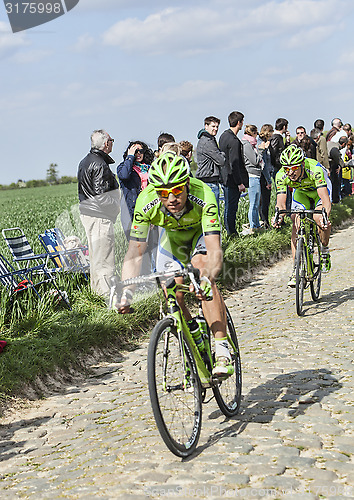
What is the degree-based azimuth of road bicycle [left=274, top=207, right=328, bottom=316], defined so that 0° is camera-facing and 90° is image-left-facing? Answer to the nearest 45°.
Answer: approximately 0°

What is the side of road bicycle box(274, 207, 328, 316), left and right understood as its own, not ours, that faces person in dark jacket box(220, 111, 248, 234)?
back

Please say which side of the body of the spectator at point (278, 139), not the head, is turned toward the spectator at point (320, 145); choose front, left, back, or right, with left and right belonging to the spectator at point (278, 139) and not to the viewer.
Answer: left

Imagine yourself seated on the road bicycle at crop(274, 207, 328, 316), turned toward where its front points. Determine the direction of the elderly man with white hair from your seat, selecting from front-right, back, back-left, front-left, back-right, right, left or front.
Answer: right

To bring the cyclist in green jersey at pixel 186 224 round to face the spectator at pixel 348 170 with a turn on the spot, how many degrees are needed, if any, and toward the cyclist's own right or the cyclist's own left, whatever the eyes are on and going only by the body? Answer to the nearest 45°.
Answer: approximately 180°
